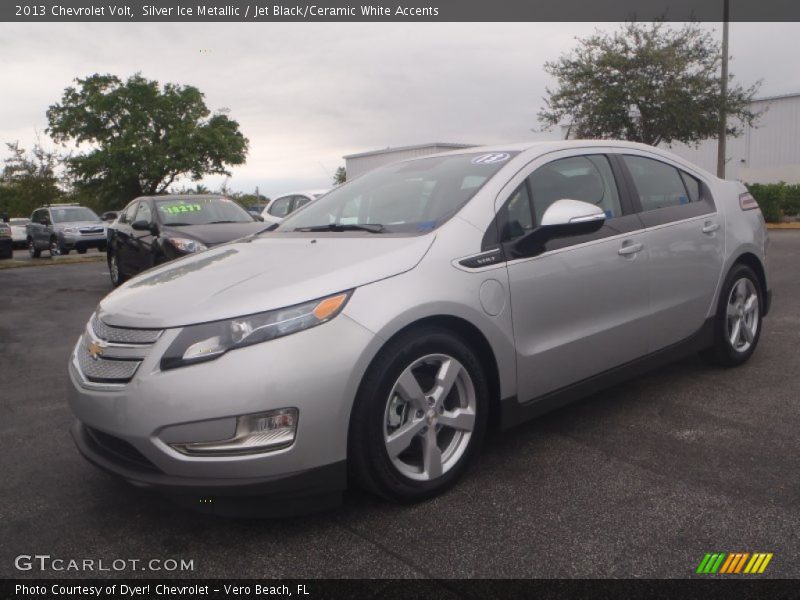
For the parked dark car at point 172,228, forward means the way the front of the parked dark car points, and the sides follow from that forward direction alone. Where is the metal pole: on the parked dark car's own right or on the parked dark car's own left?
on the parked dark car's own left

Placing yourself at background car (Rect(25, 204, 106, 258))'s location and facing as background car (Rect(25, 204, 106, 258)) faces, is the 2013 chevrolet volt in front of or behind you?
in front

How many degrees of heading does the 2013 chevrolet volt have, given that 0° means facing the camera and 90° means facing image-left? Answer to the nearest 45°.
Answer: approximately 45°

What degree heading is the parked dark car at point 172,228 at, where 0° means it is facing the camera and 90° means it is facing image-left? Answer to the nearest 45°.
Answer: approximately 315°

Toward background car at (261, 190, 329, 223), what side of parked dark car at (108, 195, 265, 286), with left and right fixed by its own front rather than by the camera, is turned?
left

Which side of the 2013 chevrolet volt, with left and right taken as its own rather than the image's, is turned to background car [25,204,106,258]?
right

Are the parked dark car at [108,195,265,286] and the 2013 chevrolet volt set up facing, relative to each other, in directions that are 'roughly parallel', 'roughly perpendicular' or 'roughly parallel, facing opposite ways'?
roughly perpendicular

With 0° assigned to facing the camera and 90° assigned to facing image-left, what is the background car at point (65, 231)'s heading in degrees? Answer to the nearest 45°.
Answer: approximately 315°

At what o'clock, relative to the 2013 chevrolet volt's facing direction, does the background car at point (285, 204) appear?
The background car is roughly at 4 o'clock from the 2013 chevrolet volt.

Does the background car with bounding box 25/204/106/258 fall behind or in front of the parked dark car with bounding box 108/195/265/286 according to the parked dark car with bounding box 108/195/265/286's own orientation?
behind
